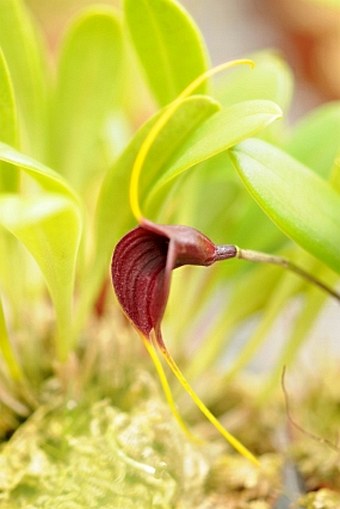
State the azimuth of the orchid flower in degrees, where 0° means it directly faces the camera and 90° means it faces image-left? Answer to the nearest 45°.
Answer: approximately 45°
